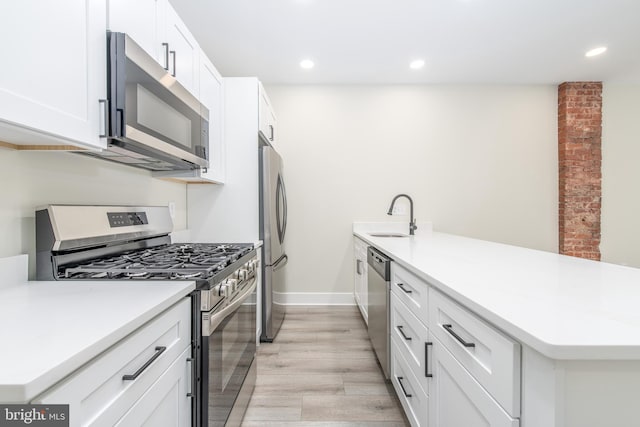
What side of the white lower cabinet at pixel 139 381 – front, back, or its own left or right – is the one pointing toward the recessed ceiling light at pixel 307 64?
left

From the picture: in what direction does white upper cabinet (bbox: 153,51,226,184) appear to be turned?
to the viewer's right

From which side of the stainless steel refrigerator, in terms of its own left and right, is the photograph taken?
right

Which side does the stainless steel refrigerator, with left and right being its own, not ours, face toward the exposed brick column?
front

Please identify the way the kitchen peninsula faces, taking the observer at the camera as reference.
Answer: facing the viewer and to the left of the viewer

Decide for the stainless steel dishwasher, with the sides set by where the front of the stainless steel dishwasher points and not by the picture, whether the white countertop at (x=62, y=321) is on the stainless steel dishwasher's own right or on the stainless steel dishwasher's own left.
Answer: on the stainless steel dishwasher's own left

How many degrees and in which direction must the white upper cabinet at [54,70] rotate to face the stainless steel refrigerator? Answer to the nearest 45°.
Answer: approximately 90° to its left

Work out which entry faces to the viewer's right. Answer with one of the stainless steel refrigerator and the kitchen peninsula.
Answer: the stainless steel refrigerator

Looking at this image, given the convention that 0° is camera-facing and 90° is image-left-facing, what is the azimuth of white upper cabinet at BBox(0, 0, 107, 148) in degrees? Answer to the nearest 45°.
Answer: approximately 315°
